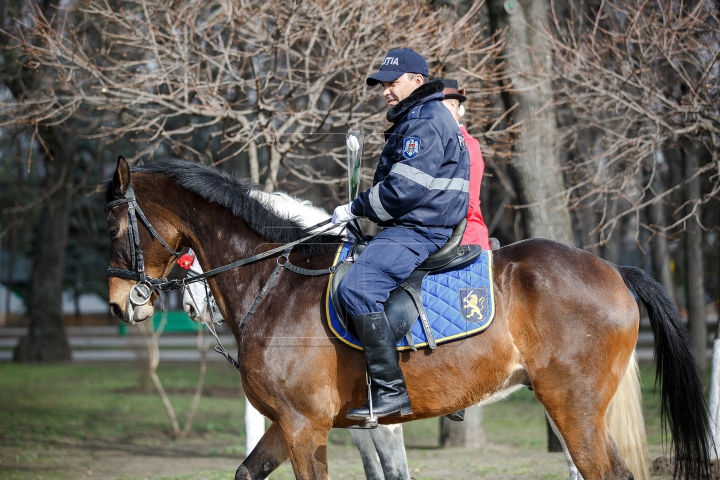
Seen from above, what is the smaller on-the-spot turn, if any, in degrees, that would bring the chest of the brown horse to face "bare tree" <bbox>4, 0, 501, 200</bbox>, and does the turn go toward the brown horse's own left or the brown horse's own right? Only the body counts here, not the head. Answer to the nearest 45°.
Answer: approximately 90° to the brown horse's own right

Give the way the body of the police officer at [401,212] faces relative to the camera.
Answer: to the viewer's left

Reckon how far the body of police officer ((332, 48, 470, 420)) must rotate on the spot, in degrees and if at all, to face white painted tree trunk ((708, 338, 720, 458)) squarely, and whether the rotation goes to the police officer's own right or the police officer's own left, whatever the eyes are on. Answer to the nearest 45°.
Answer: approximately 135° to the police officer's own right

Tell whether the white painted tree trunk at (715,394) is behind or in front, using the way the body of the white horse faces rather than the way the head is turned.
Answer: behind

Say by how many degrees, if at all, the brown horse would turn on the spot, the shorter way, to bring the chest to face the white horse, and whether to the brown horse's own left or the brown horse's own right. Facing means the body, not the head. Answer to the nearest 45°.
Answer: approximately 90° to the brown horse's own right

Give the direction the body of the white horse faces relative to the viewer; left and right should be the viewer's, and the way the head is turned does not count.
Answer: facing to the left of the viewer

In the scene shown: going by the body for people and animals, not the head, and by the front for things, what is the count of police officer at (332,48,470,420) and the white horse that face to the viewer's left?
2

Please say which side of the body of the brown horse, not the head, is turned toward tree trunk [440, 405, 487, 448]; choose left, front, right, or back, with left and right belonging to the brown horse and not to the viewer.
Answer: right

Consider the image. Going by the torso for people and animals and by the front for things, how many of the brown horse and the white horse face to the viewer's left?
2

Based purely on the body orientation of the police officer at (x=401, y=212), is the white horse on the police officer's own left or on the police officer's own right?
on the police officer's own right

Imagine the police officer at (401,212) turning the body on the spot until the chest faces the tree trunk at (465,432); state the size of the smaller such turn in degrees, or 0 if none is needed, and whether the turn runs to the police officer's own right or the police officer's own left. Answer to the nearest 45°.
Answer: approximately 90° to the police officer's own right

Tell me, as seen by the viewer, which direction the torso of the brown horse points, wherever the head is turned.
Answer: to the viewer's left
